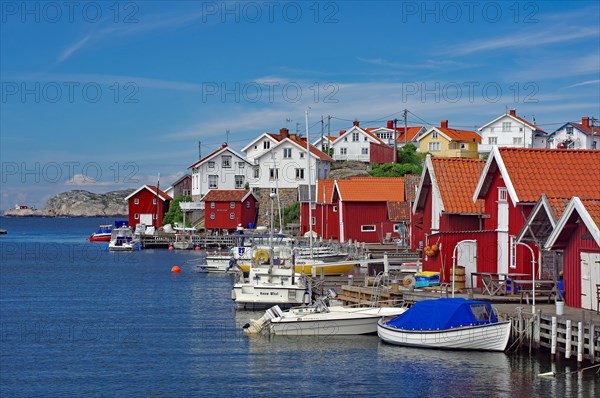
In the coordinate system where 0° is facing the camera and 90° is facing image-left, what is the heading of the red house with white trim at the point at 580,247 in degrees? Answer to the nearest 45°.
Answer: approximately 45°

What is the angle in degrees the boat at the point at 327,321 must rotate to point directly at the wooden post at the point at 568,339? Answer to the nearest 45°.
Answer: approximately 45° to its right

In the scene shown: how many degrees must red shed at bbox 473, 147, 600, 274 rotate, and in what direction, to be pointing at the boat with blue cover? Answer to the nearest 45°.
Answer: approximately 45° to its left

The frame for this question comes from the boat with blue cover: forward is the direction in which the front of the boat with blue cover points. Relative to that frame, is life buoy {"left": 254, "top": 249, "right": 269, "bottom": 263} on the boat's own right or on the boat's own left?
on the boat's own left

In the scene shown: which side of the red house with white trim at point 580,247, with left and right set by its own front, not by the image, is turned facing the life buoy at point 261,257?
right

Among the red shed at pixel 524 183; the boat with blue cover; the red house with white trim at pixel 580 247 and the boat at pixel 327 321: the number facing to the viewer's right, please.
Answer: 2

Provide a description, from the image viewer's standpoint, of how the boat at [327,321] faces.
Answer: facing to the right of the viewer

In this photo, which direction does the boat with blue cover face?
to the viewer's right

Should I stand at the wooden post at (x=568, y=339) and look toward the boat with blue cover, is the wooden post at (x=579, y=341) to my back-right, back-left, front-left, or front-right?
back-left
